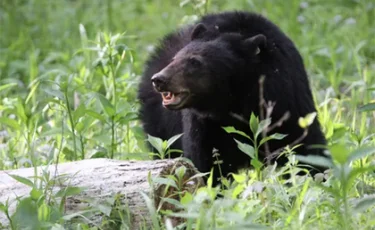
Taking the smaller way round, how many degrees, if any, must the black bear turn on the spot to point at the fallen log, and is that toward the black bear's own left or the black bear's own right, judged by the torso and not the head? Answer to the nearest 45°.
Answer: approximately 45° to the black bear's own right

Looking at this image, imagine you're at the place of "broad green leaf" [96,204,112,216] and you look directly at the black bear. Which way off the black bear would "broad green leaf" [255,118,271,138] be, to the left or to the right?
right

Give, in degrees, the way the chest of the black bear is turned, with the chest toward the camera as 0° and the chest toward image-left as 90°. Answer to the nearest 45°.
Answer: approximately 0°

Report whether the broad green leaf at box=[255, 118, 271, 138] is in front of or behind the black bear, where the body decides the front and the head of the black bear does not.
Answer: in front

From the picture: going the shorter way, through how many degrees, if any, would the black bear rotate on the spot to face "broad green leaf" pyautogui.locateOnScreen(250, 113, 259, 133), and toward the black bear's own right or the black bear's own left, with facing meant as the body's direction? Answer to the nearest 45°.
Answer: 0° — it already faces it
